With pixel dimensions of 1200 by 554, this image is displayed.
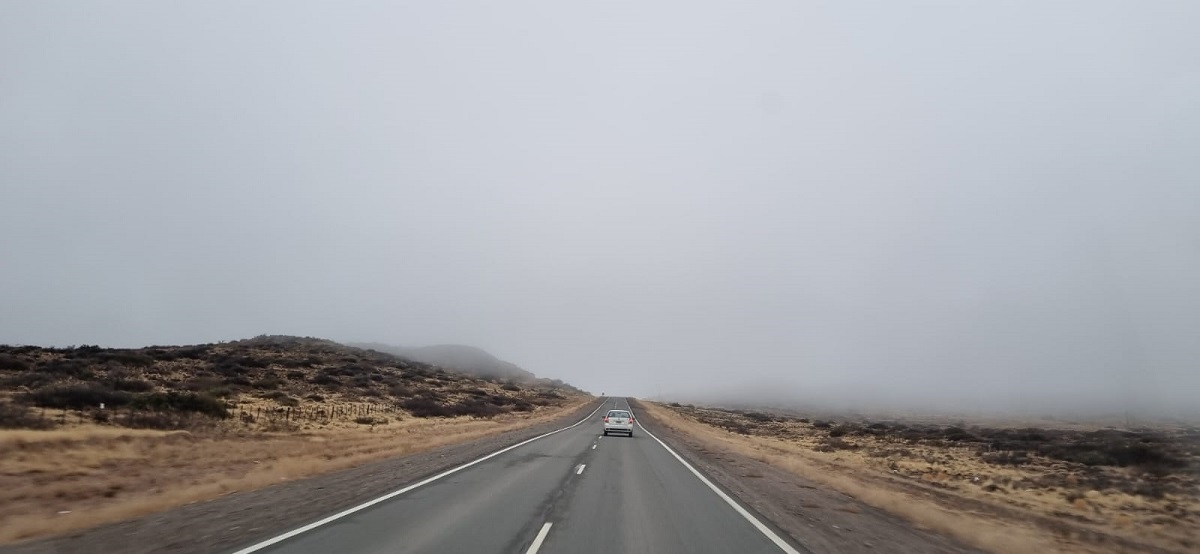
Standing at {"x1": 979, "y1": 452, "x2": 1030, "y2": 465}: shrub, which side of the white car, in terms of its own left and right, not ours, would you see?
right

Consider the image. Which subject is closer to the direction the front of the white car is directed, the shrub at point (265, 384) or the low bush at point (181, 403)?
the shrub

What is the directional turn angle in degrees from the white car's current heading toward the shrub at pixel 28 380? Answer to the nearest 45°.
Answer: approximately 90° to its left

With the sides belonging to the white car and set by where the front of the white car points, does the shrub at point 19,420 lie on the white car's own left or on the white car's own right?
on the white car's own left

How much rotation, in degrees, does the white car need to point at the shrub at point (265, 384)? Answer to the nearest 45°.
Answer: approximately 90° to its left

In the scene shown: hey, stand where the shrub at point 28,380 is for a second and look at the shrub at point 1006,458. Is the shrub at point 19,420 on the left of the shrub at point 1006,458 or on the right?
right

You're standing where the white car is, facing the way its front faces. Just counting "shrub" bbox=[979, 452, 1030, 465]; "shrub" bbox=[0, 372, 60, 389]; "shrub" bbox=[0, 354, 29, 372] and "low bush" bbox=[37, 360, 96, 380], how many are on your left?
3

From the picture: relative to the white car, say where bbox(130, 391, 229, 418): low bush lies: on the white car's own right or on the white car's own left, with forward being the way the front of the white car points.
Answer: on the white car's own left

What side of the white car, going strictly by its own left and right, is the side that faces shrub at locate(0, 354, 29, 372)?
left

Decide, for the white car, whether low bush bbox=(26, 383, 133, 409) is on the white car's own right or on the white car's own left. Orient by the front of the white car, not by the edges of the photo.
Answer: on the white car's own left

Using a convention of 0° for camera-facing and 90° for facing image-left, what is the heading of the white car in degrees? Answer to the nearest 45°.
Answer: approximately 180°

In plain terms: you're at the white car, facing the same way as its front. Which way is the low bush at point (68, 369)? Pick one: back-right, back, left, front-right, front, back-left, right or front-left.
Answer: left

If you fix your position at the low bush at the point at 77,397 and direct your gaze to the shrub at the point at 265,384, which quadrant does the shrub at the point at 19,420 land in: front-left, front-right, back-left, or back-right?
back-right
